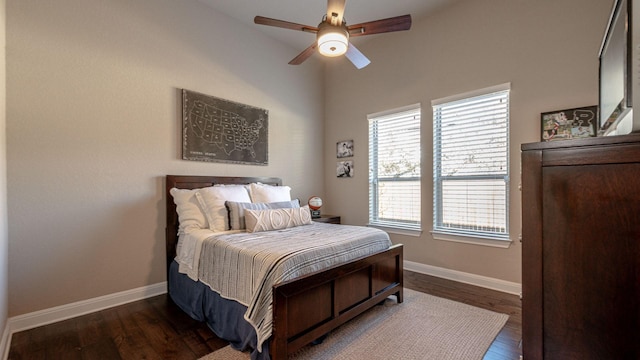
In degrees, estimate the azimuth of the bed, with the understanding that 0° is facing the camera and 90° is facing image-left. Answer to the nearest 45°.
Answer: approximately 315°

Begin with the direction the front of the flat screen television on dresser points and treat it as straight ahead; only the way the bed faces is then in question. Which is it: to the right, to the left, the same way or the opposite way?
the opposite way

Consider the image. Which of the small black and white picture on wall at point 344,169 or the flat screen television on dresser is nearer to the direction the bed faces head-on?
the flat screen television on dresser

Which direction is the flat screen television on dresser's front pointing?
to the viewer's left

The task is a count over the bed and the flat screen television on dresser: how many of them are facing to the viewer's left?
1

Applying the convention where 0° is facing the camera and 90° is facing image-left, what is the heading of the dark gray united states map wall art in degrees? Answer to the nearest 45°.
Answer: approximately 315°
